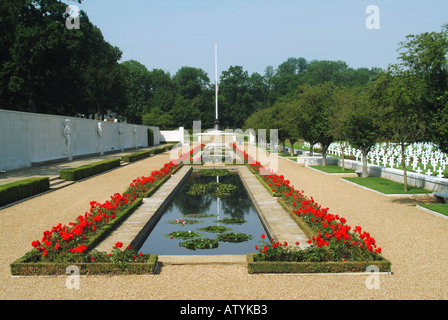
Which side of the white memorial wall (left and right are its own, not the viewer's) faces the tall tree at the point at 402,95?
front

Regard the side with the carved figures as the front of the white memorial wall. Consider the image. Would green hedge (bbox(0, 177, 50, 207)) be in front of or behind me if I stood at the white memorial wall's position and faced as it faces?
in front

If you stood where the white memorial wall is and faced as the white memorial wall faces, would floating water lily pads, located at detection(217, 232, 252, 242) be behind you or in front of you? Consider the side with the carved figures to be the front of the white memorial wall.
in front

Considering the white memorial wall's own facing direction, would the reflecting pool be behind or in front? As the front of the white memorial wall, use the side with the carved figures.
in front

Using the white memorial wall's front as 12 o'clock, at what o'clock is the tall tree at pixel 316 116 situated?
The tall tree is roughly at 11 o'clock from the white memorial wall.

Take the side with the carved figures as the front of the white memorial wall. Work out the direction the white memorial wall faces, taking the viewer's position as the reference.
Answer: facing the viewer and to the right of the viewer

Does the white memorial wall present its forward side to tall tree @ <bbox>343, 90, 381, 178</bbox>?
yes
